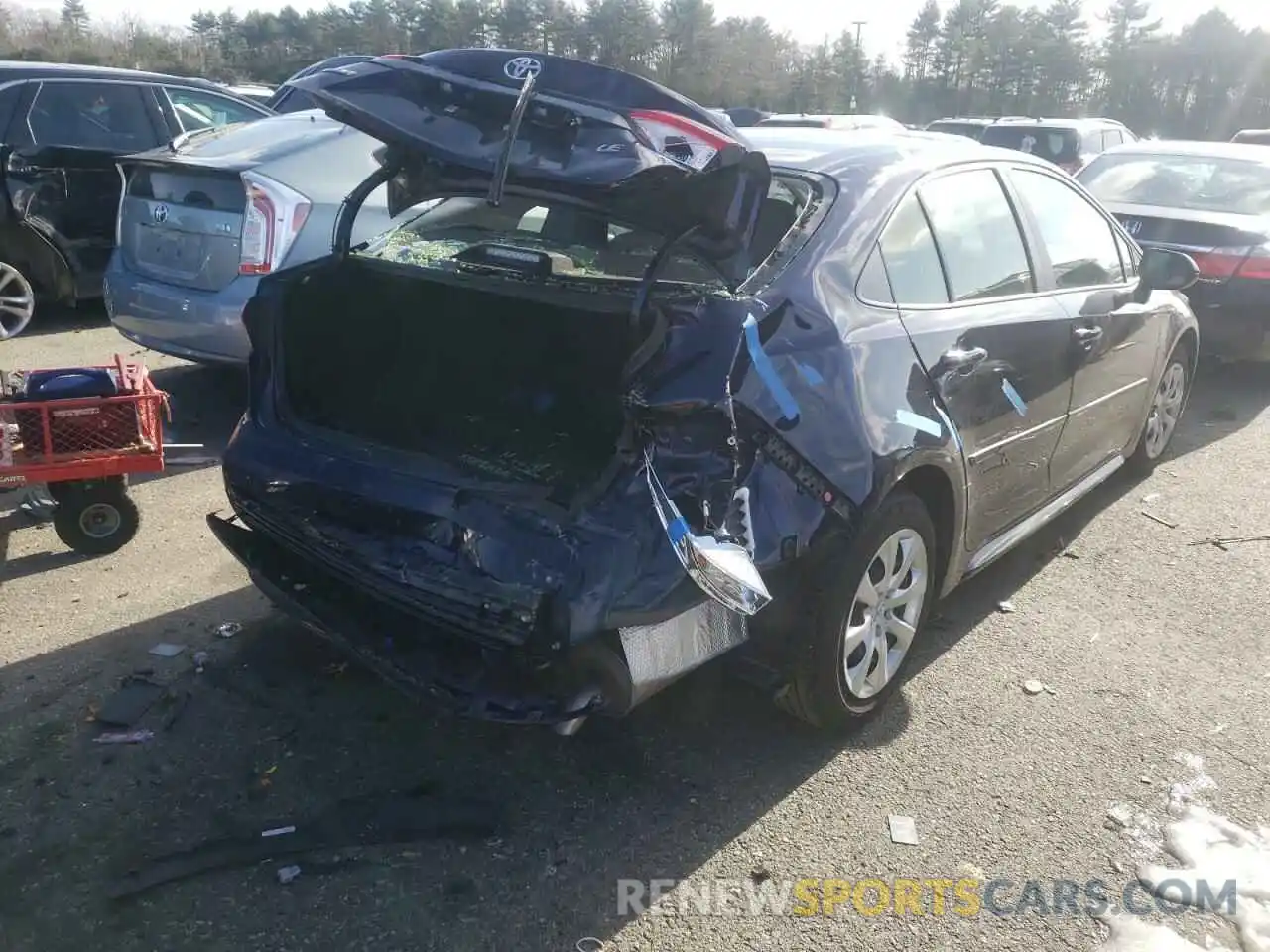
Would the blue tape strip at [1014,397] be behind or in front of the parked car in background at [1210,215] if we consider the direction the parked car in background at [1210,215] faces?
behind

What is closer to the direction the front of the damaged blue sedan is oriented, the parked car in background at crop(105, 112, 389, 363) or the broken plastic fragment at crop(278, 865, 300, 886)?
the parked car in background

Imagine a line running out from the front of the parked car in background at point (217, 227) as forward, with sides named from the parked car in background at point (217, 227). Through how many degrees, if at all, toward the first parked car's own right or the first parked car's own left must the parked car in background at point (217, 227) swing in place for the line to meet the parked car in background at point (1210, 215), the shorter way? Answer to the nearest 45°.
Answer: approximately 45° to the first parked car's own right

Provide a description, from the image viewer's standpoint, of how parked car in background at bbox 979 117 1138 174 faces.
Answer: facing away from the viewer and to the right of the viewer

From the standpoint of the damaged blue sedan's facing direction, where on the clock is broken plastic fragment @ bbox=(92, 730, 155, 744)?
The broken plastic fragment is roughly at 7 o'clock from the damaged blue sedan.

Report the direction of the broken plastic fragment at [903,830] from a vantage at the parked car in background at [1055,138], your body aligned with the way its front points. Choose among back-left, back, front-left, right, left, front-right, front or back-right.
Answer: back-right

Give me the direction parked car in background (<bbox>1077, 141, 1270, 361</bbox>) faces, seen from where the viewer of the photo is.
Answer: facing away from the viewer

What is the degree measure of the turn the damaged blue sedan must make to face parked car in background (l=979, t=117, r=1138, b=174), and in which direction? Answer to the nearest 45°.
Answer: approximately 45° to its left
